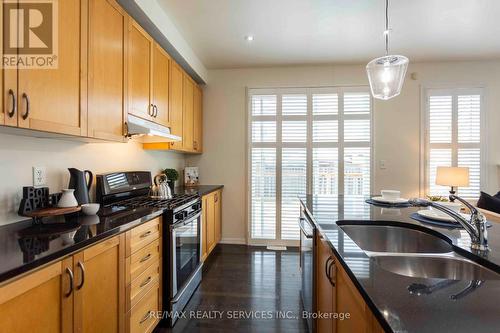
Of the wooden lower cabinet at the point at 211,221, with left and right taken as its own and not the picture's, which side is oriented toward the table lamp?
front

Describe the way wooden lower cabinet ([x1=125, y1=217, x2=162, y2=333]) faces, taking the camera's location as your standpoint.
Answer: facing the viewer and to the right of the viewer

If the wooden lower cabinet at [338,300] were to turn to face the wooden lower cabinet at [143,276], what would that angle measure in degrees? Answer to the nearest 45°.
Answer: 0° — it already faces it

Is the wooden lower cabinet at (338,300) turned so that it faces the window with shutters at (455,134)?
no

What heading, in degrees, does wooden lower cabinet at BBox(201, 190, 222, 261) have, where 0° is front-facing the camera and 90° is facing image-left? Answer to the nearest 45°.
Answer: approximately 270°

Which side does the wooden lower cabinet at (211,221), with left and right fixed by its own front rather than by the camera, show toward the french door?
front

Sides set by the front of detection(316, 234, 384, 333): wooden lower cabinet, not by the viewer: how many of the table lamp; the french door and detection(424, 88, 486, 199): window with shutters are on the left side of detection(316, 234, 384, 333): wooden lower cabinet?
0

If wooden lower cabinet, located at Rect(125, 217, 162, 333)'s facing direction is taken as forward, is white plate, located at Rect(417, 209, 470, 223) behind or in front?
in front

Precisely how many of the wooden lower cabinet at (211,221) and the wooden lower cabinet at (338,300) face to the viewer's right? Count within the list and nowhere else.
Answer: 1

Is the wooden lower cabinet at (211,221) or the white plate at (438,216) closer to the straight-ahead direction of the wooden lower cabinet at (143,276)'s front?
the white plate

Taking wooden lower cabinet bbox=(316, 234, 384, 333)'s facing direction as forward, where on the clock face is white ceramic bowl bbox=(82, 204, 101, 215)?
The white ceramic bowl is roughly at 12 o'clock from the wooden lower cabinet.

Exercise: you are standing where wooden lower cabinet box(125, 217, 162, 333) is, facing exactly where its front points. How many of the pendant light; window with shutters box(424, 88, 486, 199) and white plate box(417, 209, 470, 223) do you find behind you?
0

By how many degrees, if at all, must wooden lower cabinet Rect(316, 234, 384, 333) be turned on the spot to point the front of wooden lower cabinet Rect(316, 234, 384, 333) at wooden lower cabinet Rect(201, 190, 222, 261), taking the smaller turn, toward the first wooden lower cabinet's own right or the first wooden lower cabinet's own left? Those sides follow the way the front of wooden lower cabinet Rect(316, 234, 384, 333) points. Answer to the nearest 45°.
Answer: approximately 45° to the first wooden lower cabinet's own right

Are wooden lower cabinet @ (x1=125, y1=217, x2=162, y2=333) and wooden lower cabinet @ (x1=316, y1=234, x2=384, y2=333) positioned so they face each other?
yes

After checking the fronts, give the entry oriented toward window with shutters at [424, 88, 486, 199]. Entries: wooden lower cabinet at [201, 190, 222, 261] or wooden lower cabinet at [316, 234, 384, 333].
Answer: wooden lower cabinet at [201, 190, 222, 261]

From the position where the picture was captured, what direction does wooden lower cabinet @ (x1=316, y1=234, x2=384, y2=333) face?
facing to the left of the viewer
